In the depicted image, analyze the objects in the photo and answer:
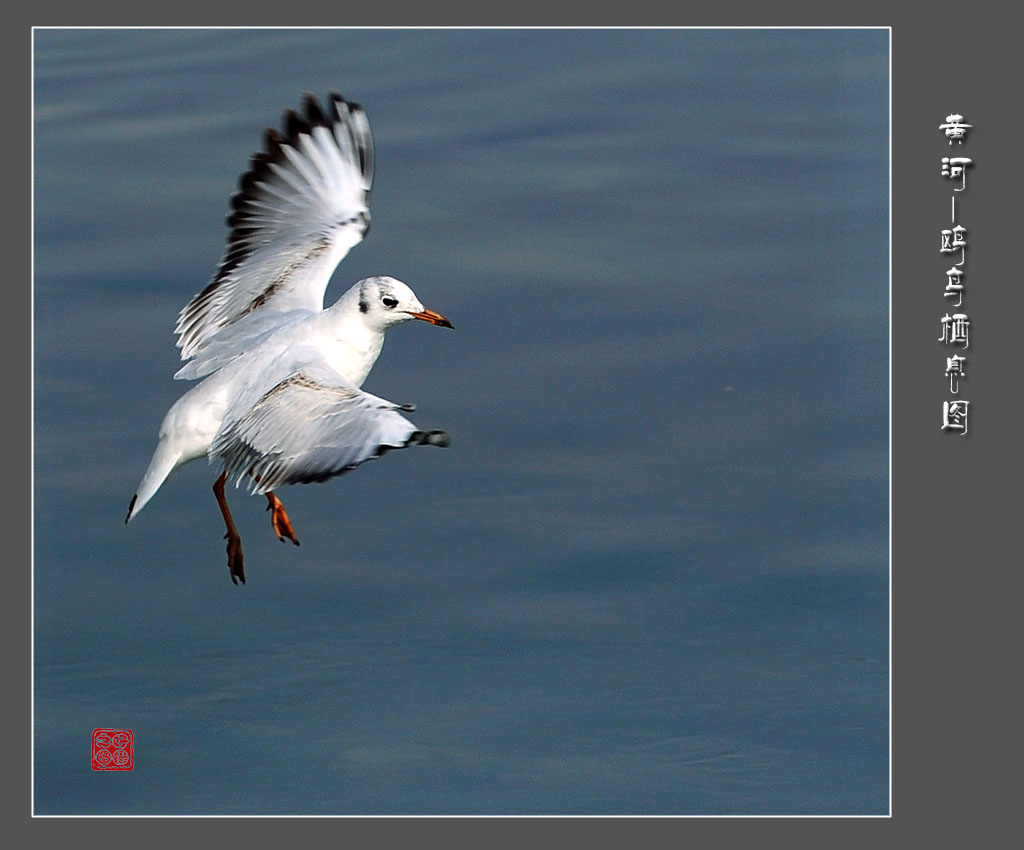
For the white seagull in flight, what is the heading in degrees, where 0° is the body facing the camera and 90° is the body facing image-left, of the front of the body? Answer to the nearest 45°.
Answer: approximately 270°
